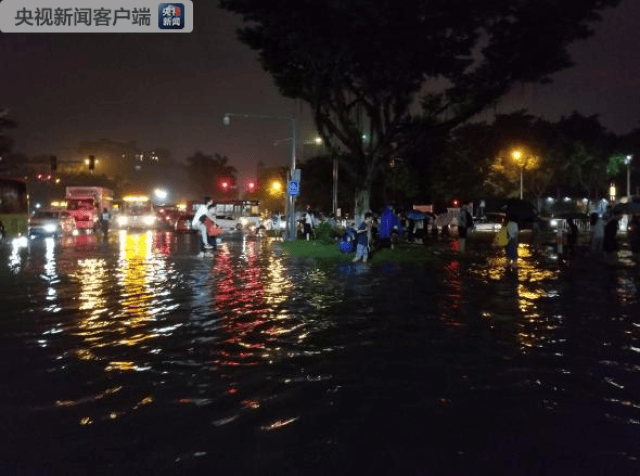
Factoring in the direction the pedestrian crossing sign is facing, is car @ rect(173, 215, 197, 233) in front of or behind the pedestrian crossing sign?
behind

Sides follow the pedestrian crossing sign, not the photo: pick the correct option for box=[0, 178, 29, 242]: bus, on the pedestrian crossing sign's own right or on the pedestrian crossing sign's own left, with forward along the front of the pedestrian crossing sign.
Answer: on the pedestrian crossing sign's own right

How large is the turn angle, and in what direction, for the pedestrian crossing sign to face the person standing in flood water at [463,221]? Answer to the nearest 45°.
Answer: approximately 45° to its left

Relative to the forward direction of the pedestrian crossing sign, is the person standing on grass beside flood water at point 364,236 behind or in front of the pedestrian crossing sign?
in front

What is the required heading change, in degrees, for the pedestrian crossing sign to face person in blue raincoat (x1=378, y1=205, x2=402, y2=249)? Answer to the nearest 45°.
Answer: approximately 45° to its left

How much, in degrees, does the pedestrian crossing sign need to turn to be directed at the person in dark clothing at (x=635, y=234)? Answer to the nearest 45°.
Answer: approximately 45° to its left

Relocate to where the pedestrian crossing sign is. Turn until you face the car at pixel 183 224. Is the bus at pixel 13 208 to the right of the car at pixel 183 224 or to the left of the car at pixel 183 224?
left

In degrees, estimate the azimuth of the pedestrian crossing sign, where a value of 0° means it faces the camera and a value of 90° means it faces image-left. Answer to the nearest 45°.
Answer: approximately 0°

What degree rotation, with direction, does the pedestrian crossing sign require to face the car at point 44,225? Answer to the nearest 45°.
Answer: approximately 135° to its right

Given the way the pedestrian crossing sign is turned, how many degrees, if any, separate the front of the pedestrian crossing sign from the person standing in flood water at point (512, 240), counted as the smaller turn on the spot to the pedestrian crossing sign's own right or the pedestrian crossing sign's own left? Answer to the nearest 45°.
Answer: approximately 45° to the pedestrian crossing sign's own left
